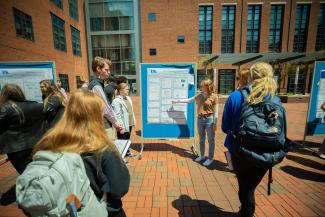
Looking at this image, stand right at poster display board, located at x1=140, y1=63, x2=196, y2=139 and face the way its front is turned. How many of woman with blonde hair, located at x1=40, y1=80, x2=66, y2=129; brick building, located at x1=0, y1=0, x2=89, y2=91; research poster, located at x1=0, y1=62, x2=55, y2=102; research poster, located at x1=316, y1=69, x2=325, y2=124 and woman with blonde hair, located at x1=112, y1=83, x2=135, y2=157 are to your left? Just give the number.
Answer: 1

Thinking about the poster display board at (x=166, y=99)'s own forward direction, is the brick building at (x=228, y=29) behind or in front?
behind

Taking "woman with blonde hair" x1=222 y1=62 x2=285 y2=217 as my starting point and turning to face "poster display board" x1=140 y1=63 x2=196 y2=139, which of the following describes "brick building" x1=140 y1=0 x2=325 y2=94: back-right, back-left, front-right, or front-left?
front-right

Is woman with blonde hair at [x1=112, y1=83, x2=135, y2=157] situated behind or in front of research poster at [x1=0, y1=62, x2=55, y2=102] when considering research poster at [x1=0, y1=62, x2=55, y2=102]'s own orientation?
in front

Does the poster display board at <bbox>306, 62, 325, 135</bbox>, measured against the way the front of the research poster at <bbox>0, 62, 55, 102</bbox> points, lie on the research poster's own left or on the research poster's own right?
on the research poster's own left

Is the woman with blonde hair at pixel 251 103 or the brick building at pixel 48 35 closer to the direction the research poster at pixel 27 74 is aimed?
the woman with blonde hair

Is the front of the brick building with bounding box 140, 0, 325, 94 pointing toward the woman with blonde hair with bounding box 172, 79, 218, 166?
yes

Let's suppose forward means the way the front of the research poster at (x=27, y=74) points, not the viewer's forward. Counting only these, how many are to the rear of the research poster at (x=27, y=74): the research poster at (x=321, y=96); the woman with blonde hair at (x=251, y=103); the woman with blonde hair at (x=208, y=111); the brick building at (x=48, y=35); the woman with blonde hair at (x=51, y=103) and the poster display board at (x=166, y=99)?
1

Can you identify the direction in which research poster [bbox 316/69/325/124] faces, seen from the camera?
facing the viewer and to the left of the viewer

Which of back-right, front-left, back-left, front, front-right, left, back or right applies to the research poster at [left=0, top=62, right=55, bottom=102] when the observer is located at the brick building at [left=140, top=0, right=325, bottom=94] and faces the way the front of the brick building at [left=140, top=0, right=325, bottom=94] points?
front

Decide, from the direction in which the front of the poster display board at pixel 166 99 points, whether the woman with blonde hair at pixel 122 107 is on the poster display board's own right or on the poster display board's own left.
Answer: on the poster display board's own right

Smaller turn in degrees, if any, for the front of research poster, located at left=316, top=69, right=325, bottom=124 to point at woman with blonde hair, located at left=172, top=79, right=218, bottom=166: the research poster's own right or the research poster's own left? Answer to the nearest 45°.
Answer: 0° — it already faces them

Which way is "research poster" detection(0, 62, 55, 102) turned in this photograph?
toward the camera

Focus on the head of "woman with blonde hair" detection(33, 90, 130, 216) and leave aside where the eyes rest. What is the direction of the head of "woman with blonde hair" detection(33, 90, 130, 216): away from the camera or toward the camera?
away from the camera

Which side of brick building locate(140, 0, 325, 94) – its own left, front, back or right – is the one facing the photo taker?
front

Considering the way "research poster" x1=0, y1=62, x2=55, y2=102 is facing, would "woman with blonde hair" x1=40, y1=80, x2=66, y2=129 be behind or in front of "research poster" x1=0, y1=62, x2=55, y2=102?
in front

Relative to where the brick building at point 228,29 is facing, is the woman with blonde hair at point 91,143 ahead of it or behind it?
ahead

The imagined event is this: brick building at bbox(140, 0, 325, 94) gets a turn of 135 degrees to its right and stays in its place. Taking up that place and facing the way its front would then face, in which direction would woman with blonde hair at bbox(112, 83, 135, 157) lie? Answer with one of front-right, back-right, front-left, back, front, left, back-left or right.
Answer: back-left
